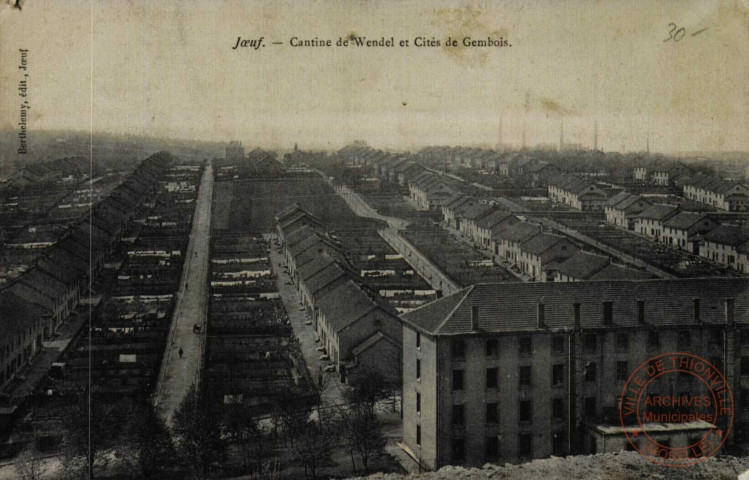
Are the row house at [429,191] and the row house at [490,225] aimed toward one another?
no

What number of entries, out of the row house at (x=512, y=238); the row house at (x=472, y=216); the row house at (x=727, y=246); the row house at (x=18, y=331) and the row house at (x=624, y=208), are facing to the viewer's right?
1

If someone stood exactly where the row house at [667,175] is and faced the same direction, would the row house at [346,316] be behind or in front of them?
in front

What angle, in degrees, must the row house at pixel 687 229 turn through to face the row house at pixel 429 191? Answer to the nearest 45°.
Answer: approximately 90° to its right

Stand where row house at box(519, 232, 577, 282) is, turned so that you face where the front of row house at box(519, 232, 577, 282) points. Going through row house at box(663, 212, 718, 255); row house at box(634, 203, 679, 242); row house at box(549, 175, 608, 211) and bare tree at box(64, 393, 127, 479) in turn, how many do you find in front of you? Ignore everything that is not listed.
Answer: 1

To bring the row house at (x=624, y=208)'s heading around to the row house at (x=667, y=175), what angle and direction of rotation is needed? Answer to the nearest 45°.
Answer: approximately 135° to its right

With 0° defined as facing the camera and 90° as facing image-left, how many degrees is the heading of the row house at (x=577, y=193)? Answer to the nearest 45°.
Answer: approximately 45°

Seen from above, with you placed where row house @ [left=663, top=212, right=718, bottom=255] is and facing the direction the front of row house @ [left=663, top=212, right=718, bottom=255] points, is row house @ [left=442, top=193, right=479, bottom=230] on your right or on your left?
on your right

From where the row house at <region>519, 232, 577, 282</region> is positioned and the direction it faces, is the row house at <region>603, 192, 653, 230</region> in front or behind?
behind

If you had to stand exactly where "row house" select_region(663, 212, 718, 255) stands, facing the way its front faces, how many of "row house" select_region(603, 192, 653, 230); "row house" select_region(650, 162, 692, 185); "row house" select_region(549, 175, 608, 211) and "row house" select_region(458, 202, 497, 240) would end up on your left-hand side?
0

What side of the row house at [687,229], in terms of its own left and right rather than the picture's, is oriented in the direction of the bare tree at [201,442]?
front

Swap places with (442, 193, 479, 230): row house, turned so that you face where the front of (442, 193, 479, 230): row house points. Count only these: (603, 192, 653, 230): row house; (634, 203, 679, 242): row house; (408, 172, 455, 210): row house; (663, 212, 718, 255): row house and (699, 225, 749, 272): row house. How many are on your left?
4

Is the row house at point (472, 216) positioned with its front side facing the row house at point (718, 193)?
no

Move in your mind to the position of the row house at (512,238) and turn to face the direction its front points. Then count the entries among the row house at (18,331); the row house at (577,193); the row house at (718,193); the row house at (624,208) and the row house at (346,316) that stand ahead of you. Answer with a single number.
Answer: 2

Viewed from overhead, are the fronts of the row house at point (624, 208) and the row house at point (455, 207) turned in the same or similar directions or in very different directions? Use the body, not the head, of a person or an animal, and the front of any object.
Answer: same or similar directions

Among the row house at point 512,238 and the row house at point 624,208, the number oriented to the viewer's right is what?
0

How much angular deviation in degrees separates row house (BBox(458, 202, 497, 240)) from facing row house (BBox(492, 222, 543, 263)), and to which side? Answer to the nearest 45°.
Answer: approximately 90° to its left

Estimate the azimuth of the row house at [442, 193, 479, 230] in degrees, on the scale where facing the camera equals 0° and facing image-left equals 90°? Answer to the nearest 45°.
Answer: approximately 45°

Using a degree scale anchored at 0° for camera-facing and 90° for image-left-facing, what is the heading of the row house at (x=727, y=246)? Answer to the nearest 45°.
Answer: approximately 45°

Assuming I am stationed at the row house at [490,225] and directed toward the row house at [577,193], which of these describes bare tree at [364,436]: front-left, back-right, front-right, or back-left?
back-right

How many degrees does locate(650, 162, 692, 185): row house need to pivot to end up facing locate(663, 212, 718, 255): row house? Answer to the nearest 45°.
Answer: approximately 45° to its left
